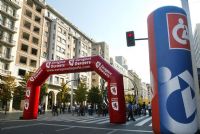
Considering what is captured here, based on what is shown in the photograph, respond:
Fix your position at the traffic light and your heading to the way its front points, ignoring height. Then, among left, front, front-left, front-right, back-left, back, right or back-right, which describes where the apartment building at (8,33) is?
back-right

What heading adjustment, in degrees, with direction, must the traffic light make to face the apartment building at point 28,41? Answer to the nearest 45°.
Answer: approximately 135° to its right

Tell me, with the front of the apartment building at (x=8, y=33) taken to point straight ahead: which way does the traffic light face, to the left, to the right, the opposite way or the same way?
to the right

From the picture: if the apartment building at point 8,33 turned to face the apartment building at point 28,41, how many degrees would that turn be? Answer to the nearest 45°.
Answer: approximately 90° to its left

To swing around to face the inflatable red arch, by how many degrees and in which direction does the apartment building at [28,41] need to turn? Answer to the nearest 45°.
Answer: approximately 45° to its right

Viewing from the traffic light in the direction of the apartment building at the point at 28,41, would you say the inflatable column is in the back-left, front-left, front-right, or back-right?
back-left

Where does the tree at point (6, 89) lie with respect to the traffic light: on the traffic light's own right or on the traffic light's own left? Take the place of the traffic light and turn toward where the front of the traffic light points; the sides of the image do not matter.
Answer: on the traffic light's own right

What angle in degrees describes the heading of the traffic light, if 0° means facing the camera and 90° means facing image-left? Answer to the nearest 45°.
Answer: approximately 0°

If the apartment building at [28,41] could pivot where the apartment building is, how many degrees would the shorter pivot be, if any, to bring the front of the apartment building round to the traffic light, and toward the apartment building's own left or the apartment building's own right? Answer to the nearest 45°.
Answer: approximately 45° to the apartment building's own right

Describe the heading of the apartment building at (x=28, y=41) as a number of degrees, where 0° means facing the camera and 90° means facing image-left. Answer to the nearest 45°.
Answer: approximately 315°
